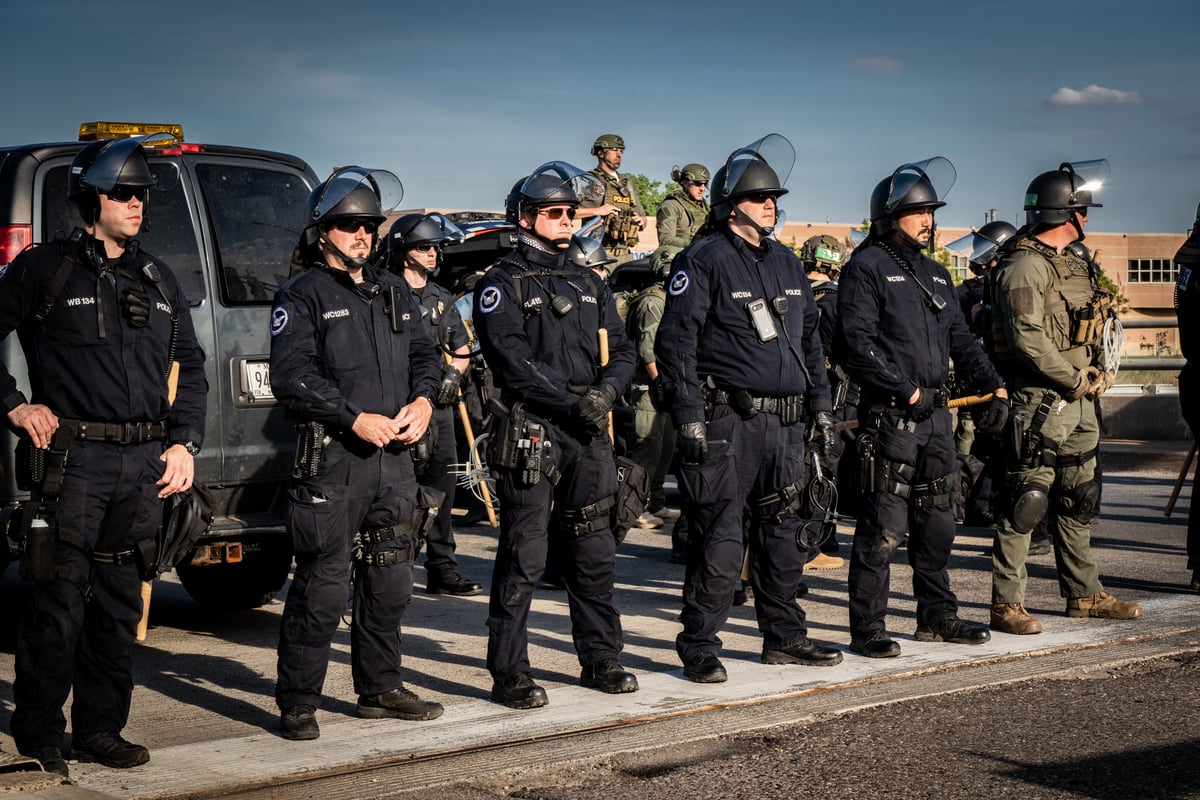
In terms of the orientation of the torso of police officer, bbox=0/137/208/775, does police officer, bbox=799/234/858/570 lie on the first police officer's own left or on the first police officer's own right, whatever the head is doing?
on the first police officer's own left

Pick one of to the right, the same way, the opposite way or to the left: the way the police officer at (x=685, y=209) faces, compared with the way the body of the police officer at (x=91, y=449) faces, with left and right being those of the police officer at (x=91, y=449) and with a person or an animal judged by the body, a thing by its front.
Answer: the same way

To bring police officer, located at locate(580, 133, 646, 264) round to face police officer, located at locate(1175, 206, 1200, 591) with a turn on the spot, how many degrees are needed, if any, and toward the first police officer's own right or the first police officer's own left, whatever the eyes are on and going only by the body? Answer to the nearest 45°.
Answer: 0° — they already face them

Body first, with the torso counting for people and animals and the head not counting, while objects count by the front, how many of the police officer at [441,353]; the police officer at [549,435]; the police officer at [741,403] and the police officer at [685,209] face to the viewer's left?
0

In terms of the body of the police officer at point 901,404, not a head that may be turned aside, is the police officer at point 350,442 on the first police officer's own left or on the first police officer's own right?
on the first police officer's own right

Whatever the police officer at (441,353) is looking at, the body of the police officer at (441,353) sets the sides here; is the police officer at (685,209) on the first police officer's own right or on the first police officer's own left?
on the first police officer's own left

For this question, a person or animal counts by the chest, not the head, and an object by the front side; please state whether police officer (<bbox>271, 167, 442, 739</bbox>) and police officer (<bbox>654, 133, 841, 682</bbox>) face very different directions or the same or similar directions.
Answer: same or similar directions

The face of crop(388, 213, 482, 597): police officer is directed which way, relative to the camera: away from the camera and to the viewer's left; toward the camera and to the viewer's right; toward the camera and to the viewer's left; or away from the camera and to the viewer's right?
toward the camera and to the viewer's right

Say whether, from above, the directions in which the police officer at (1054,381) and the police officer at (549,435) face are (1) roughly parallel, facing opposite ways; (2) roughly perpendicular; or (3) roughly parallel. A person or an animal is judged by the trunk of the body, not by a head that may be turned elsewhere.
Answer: roughly parallel

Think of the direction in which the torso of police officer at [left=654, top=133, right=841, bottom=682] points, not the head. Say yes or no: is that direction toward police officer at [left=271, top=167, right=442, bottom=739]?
no

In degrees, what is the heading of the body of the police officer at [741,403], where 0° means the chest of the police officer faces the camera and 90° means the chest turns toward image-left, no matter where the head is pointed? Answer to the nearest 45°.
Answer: approximately 315°

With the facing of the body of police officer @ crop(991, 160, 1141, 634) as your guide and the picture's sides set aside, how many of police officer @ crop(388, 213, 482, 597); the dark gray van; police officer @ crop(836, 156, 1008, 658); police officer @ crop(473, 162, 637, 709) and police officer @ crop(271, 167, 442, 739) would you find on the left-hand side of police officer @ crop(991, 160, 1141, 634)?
0

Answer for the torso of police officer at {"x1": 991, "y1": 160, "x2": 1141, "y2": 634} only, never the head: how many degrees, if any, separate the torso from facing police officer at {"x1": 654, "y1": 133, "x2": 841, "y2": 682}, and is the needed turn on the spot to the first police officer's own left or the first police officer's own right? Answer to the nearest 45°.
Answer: approximately 90° to the first police officer's own right

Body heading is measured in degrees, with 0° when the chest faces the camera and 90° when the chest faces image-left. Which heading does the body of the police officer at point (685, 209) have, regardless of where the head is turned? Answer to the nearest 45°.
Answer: approximately 315°

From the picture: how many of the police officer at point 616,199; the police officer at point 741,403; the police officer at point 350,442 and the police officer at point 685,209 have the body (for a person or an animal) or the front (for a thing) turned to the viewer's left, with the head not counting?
0

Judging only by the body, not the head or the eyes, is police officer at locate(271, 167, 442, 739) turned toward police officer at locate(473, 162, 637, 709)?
no

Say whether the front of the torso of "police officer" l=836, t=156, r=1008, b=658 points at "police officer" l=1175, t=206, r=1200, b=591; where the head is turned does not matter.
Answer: no

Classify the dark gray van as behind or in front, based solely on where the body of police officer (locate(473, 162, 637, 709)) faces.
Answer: behind

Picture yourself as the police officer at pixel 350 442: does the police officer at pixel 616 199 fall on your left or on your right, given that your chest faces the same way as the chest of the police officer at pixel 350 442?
on your left

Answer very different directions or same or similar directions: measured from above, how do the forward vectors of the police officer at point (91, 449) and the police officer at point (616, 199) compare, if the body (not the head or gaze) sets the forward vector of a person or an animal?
same or similar directions
